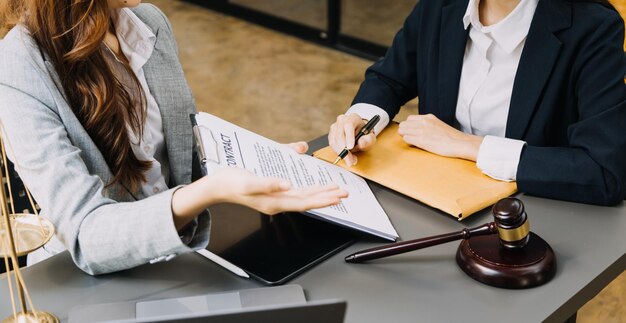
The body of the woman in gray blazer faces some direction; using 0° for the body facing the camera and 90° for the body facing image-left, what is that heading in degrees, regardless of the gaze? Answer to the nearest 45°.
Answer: approximately 315°

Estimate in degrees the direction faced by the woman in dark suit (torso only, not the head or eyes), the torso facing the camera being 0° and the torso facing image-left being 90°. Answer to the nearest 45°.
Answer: approximately 45°

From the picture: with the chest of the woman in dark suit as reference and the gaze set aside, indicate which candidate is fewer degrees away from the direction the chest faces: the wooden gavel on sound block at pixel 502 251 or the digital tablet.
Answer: the digital tablet

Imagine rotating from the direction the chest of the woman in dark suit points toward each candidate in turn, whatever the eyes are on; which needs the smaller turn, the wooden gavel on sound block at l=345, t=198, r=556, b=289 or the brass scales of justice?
the brass scales of justice

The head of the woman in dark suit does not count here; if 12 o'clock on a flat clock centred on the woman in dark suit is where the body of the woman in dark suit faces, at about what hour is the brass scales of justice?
The brass scales of justice is roughly at 12 o'clock from the woman in dark suit.

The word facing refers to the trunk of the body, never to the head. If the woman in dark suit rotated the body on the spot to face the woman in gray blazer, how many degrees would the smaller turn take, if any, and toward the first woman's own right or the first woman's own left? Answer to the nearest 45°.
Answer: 0° — they already face them
